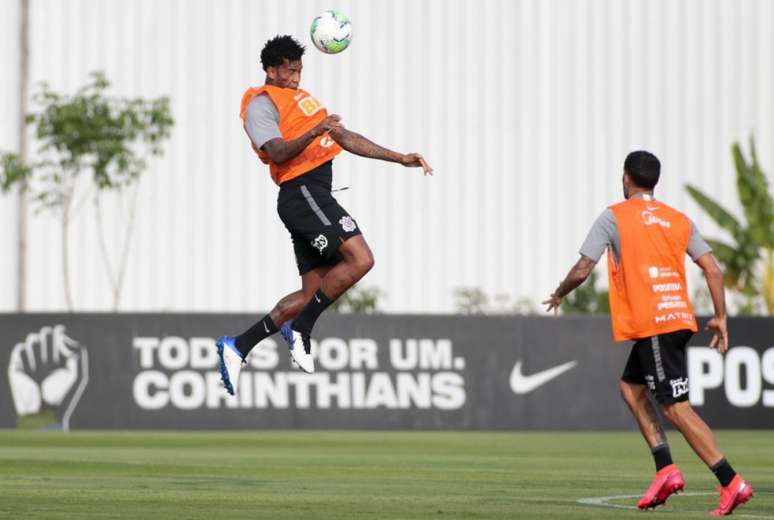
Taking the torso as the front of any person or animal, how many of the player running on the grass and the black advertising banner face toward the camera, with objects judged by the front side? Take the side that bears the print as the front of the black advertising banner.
1

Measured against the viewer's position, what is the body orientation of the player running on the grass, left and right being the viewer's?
facing away from the viewer and to the left of the viewer

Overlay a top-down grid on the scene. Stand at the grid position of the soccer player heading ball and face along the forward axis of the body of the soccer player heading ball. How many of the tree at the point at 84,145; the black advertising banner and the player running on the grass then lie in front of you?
1

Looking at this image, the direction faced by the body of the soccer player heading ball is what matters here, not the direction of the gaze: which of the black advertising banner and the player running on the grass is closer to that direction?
the player running on the grass

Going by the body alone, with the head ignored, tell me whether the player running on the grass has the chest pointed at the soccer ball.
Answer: yes

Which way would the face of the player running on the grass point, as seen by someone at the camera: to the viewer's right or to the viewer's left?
to the viewer's left

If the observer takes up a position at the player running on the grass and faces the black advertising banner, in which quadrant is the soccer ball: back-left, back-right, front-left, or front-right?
front-left

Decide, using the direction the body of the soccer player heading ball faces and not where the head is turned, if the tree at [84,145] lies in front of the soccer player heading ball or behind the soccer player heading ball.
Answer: behind

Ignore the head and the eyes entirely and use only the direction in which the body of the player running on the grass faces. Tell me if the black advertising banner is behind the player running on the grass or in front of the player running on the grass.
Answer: in front

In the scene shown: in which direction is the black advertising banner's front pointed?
toward the camera

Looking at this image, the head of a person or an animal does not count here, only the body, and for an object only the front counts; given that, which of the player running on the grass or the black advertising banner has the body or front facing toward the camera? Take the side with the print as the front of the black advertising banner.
the black advertising banner

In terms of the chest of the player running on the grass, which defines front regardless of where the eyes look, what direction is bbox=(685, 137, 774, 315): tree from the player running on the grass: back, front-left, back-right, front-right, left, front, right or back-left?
front-right

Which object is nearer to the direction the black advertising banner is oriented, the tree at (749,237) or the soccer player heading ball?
the soccer player heading ball
